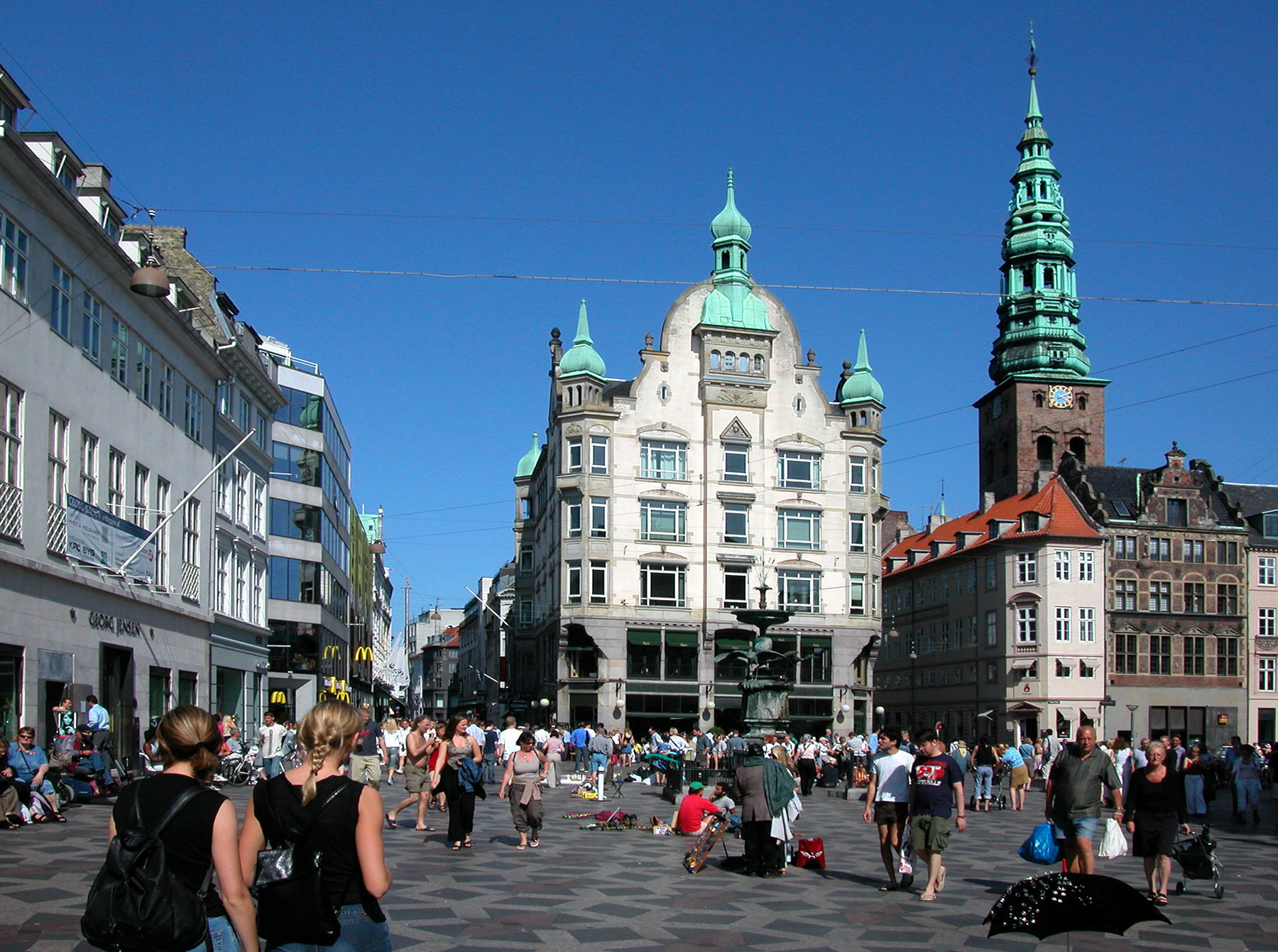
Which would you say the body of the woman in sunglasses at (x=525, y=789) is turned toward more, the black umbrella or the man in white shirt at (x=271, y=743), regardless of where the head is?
the black umbrella

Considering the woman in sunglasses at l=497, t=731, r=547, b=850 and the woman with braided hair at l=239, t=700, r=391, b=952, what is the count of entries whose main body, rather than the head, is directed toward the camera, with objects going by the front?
1

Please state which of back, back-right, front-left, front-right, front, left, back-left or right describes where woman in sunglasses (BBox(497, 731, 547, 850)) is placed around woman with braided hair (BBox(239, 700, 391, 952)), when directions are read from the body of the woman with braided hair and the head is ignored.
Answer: front

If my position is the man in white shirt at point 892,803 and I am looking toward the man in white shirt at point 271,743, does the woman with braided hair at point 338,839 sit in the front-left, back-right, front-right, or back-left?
back-left

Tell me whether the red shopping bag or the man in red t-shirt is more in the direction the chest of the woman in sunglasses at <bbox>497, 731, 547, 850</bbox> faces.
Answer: the red shopping bag

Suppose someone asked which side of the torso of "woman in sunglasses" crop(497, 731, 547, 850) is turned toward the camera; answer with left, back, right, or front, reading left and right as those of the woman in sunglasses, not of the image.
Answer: front

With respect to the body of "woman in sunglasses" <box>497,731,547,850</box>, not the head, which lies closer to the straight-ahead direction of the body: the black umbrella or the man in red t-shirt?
the black umbrella

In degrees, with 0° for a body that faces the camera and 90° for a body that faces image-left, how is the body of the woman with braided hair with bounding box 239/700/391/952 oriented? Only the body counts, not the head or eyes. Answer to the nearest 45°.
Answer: approximately 180°

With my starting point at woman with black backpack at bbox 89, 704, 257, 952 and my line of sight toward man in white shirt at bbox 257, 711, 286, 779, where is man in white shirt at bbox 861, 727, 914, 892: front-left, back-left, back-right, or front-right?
front-right

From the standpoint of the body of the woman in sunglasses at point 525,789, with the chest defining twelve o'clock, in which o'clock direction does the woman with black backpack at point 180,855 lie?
The woman with black backpack is roughly at 12 o'clock from the woman in sunglasses.

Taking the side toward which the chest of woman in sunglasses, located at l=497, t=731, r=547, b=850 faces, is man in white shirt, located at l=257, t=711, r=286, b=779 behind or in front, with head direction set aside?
behind

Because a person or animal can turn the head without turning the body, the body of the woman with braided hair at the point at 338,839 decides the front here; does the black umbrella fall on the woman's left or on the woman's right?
on the woman's right

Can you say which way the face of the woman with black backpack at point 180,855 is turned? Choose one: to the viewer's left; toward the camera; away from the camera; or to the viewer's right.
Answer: away from the camera
